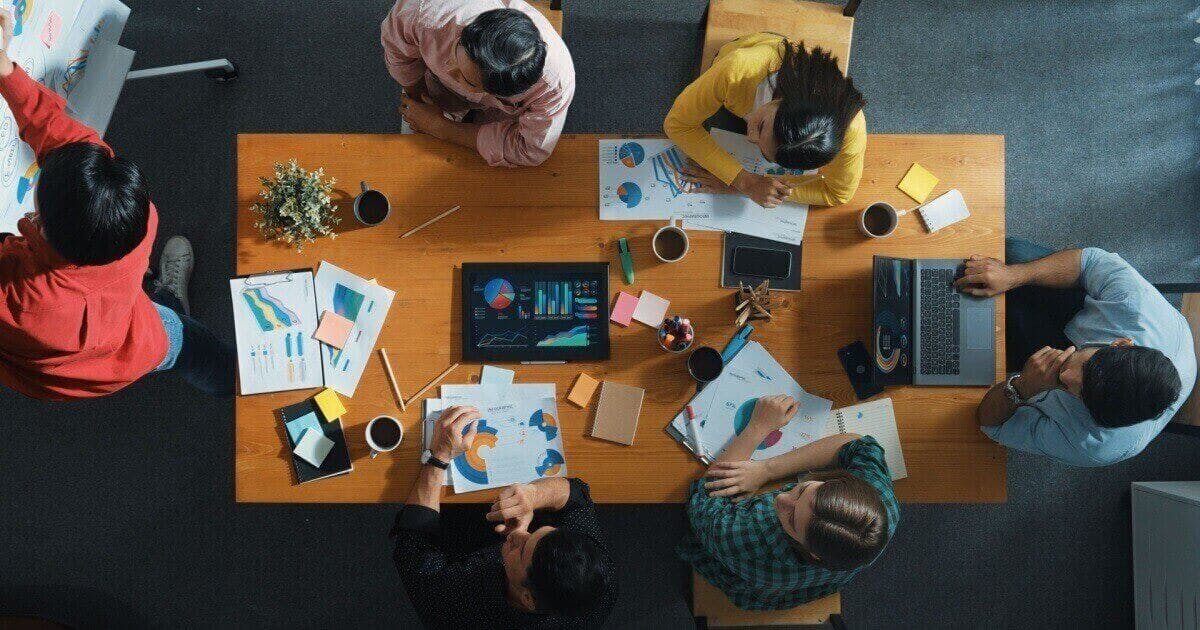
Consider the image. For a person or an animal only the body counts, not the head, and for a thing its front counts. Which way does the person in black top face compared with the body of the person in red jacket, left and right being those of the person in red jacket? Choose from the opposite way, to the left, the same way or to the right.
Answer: to the right

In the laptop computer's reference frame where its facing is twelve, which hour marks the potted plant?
The potted plant is roughly at 5 o'clock from the laptop computer.

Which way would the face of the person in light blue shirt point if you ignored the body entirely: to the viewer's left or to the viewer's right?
to the viewer's left

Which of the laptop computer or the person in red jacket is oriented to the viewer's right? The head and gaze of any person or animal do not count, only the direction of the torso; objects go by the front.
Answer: the laptop computer

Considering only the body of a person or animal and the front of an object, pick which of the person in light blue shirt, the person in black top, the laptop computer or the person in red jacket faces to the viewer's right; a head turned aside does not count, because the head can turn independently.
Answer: the laptop computer

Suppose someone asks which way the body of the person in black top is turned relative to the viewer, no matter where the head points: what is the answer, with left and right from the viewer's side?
facing away from the viewer

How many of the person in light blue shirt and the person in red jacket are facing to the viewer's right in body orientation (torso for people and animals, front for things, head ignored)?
0

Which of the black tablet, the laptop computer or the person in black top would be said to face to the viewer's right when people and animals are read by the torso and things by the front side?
the laptop computer

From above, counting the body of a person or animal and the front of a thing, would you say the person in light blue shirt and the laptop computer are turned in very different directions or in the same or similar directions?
very different directions

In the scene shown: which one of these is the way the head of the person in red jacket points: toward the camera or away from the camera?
away from the camera

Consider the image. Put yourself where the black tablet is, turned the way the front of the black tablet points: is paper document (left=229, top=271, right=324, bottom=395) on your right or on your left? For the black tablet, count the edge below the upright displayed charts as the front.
on your right

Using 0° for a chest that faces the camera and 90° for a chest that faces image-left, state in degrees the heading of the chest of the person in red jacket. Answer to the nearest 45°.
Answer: approximately 135°

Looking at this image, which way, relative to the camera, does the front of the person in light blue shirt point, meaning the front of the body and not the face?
to the viewer's left

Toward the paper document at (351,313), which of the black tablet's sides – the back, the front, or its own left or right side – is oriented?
right

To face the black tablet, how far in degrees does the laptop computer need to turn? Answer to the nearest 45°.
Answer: approximately 135° to its right

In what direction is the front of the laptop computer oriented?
to the viewer's right

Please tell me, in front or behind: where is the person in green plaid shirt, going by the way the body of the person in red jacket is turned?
behind
